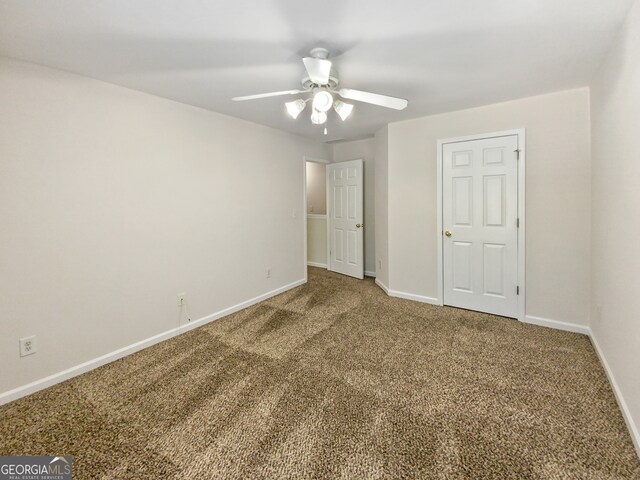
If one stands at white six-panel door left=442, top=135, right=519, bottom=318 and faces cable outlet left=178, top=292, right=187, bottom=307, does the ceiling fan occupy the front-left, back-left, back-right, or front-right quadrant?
front-left

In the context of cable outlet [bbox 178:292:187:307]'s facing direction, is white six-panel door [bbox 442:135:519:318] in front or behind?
in front

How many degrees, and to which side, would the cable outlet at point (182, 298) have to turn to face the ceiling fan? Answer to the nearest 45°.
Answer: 0° — it already faces it
